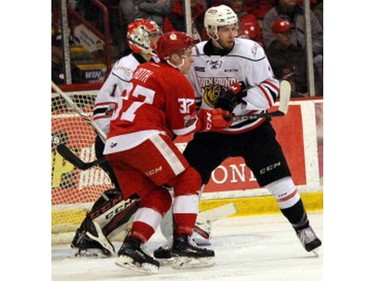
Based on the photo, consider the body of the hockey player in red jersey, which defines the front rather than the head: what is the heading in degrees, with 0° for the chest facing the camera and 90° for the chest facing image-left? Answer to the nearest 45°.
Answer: approximately 225°

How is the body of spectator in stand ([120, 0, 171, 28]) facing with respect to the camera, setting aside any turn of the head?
toward the camera

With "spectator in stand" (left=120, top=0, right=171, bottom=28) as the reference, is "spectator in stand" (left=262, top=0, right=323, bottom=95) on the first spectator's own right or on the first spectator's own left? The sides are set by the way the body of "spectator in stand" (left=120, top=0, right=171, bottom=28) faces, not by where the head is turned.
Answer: on the first spectator's own left

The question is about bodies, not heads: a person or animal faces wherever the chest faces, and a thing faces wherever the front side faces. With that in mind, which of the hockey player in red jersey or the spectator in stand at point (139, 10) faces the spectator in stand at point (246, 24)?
the hockey player in red jersey

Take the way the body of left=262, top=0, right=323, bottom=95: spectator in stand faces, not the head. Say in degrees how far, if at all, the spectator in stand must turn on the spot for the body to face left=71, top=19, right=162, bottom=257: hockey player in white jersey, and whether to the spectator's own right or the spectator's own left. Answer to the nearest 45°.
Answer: approximately 45° to the spectator's own right

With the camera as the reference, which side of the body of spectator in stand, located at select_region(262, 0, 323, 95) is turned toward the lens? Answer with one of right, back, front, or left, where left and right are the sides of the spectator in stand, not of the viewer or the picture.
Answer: front
